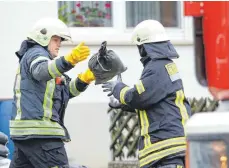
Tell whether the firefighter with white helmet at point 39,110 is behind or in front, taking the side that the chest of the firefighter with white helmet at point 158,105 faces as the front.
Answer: in front

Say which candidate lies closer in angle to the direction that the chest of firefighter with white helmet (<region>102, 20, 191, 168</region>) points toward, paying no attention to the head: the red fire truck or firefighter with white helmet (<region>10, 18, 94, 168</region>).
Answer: the firefighter with white helmet

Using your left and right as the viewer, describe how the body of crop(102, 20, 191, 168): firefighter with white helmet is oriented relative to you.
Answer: facing away from the viewer and to the left of the viewer

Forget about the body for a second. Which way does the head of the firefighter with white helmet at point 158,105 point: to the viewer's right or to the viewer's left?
to the viewer's left

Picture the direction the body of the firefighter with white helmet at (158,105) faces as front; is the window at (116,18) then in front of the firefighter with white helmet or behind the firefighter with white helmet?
in front

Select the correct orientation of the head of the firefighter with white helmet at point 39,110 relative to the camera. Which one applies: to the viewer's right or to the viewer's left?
to the viewer's right

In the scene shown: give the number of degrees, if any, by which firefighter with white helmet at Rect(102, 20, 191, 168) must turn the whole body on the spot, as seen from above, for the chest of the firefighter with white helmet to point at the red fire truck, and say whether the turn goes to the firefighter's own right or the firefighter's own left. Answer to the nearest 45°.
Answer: approximately 135° to the firefighter's own left
